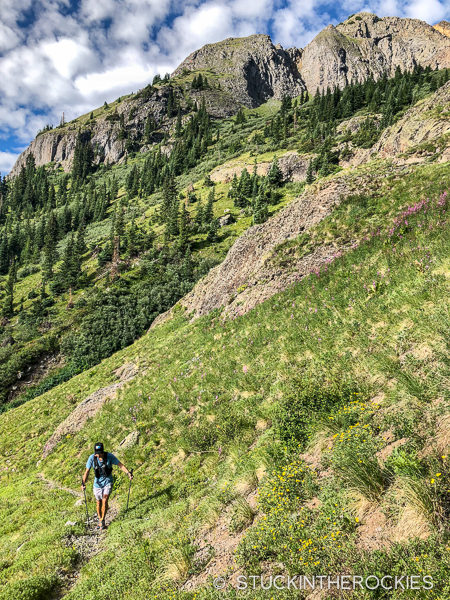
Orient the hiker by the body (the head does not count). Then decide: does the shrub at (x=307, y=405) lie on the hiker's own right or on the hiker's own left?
on the hiker's own left

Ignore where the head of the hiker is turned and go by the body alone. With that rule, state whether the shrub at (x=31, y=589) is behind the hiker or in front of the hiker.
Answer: in front

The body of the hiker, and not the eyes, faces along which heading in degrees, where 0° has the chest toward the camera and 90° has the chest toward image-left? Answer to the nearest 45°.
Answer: approximately 0°
